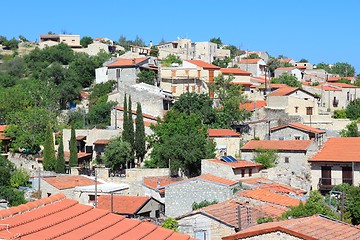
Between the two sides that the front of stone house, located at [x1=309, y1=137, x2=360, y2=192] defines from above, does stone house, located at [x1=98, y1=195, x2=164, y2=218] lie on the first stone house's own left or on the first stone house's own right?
on the first stone house's own right

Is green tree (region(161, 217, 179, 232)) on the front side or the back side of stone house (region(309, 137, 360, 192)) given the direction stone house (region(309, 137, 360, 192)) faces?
on the front side

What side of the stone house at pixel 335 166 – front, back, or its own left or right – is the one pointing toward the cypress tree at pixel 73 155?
right

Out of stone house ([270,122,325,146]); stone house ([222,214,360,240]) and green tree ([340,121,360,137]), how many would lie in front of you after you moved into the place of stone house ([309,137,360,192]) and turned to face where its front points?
1

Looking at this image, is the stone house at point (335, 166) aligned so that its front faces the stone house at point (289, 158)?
no

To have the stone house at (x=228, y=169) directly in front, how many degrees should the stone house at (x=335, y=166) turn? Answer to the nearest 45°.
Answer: approximately 45° to its right

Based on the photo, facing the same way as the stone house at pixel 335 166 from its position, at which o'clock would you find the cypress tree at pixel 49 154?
The cypress tree is roughly at 3 o'clock from the stone house.

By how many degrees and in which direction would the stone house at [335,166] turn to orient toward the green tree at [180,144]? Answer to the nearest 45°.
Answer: approximately 90° to its right

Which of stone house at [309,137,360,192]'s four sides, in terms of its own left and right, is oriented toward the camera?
front

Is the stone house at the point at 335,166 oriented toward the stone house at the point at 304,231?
yes

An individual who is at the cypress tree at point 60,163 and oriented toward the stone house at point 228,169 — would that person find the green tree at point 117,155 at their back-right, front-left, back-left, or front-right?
front-left

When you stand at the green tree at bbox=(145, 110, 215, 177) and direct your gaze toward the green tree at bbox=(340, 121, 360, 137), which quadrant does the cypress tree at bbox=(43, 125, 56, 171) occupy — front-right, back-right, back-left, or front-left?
back-left

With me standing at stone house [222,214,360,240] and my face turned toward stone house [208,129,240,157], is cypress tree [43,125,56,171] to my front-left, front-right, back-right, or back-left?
front-left
